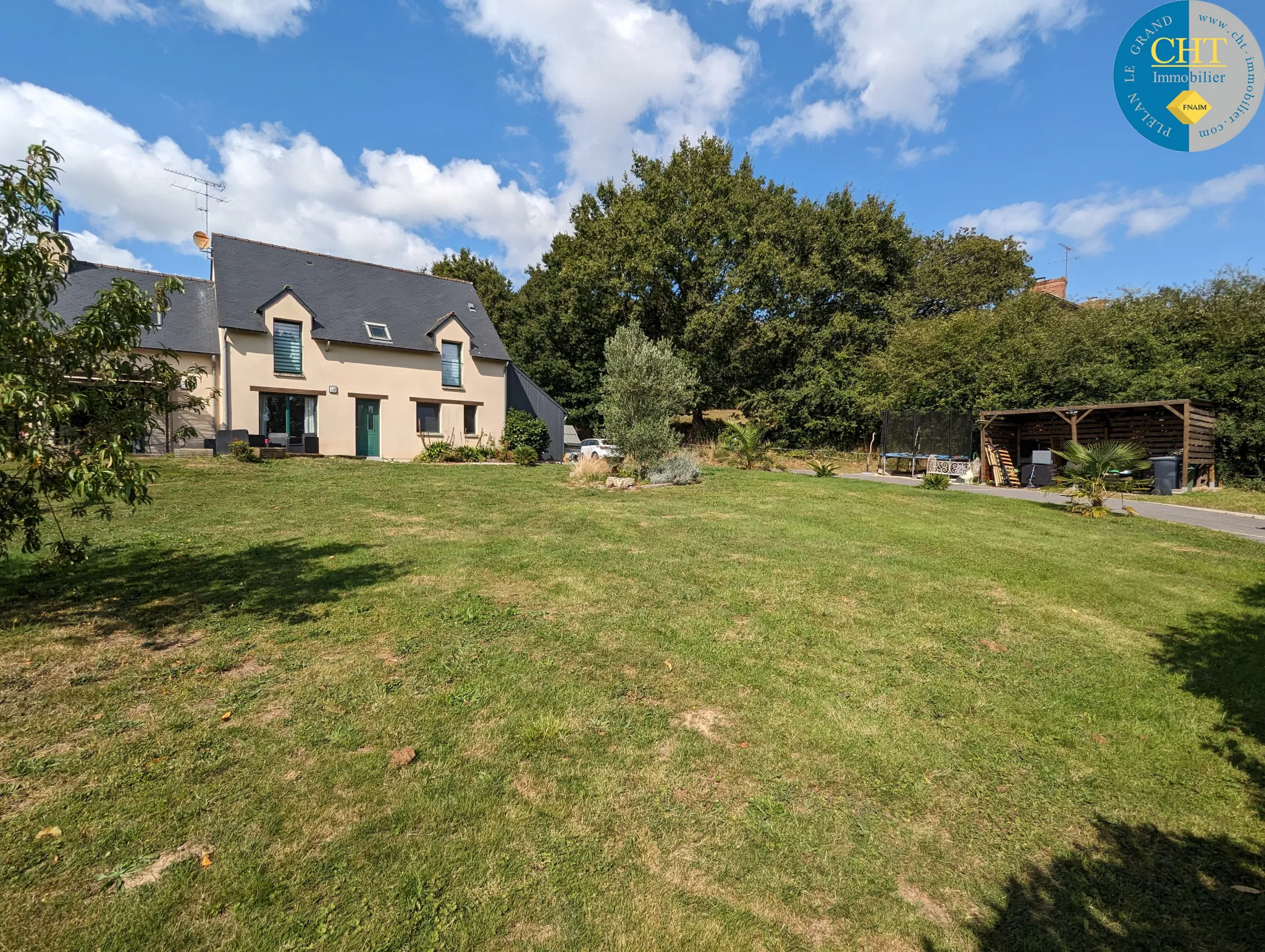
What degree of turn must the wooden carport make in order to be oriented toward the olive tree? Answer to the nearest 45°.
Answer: approximately 45° to its right

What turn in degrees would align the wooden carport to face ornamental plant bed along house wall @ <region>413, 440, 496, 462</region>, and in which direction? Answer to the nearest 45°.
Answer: approximately 45° to its right

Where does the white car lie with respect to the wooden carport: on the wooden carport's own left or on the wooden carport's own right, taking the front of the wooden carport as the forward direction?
on the wooden carport's own right

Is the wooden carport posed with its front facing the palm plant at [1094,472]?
yes

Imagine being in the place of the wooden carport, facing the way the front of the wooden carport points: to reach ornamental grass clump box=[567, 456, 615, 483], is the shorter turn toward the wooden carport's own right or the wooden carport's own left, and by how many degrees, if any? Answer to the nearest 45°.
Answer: approximately 45° to the wooden carport's own right

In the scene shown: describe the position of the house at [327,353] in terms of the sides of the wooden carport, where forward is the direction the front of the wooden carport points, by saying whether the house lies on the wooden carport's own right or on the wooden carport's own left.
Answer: on the wooden carport's own right

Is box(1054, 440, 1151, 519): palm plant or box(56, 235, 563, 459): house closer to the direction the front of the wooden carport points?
the palm plant

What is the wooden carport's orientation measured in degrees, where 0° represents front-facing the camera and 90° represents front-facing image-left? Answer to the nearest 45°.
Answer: approximately 0°

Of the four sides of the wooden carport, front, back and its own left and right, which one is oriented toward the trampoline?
right

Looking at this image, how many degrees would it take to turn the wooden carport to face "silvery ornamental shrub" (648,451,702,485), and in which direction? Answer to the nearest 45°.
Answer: approximately 45° to its right

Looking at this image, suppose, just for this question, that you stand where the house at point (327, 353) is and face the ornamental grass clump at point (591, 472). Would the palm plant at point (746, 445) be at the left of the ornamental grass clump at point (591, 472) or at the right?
left
